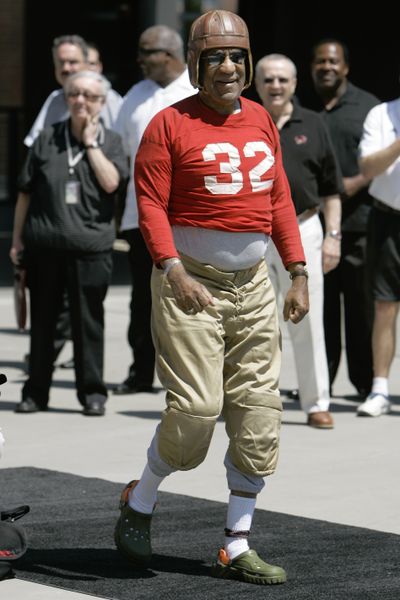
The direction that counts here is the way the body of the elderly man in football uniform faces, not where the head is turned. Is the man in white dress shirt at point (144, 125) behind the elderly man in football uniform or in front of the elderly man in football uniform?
behind

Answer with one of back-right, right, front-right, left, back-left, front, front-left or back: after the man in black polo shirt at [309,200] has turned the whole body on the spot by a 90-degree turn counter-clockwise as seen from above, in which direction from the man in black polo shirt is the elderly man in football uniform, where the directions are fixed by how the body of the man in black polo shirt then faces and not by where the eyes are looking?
right

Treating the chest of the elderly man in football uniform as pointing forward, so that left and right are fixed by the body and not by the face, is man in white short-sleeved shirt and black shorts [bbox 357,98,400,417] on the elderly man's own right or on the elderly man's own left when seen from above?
on the elderly man's own left

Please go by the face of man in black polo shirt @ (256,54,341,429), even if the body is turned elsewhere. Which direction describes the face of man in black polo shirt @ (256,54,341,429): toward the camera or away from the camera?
toward the camera

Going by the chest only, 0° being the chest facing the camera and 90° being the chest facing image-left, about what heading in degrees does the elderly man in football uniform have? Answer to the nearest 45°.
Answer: approximately 315°

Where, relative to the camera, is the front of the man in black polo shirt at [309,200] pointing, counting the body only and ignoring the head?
toward the camera

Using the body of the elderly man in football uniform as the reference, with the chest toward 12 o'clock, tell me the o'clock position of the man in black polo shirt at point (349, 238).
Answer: The man in black polo shirt is roughly at 8 o'clock from the elderly man in football uniform.

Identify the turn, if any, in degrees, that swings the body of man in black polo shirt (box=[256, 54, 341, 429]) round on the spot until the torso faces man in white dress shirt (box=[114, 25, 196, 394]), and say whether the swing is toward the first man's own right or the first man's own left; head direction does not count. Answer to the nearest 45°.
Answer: approximately 135° to the first man's own right
